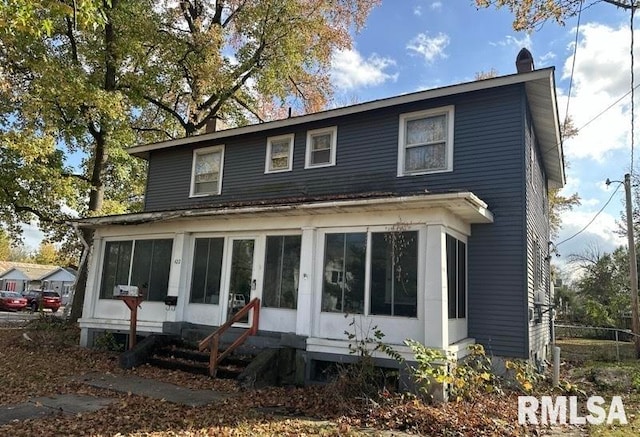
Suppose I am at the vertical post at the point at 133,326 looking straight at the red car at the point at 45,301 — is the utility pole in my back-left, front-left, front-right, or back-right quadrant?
back-right

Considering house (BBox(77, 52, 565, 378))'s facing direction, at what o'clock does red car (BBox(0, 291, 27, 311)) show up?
The red car is roughly at 3 o'clock from the house.

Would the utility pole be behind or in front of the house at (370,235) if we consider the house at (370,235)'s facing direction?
behind

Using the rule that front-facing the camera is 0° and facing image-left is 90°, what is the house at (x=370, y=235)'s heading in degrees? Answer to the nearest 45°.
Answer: approximately 45°

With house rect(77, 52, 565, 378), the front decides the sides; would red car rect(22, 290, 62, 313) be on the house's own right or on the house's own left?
on the house's own right

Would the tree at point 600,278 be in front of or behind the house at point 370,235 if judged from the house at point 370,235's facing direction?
behind
